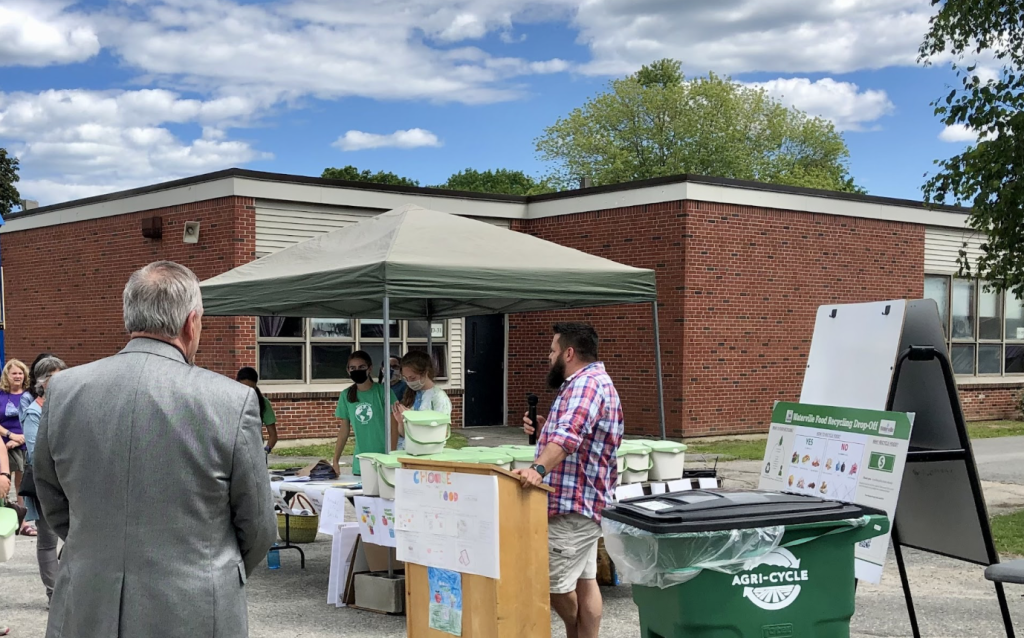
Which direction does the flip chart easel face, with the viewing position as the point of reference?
facing the viewer and to the left of the viewer

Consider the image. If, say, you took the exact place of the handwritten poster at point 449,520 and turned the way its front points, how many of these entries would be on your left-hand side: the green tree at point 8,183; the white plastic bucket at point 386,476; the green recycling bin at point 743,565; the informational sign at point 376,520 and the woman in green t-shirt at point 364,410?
1

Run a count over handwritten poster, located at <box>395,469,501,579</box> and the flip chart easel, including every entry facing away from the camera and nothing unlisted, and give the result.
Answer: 0

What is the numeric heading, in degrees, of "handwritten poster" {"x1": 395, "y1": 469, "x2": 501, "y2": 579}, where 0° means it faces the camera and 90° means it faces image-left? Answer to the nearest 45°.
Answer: approximately 45°

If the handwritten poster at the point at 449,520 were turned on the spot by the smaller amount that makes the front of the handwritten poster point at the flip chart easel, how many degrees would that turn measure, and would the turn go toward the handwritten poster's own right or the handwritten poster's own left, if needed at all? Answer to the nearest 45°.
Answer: approximately 135° to the handwritten poster's own left

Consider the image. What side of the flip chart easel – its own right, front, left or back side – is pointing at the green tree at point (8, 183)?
right

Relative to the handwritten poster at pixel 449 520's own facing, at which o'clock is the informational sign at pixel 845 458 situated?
The informational sign is roughly at 8 o'clock from the handwritten poster.

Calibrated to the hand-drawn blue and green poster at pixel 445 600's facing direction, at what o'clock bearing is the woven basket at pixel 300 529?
The woven basket is roughly at 4 o'clock from the hand-drawn blue and green poster.

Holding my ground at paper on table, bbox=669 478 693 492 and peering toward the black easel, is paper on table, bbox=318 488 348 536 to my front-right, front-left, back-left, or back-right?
back-right

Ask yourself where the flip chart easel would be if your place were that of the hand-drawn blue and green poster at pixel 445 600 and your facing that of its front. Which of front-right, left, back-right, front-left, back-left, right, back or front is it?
back-left

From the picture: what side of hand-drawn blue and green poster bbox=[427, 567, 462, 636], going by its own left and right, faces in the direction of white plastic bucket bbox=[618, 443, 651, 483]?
back

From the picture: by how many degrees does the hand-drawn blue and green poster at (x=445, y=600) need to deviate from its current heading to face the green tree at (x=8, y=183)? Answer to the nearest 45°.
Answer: approximately 90° to its right

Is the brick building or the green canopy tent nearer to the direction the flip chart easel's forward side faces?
the green canopy tent

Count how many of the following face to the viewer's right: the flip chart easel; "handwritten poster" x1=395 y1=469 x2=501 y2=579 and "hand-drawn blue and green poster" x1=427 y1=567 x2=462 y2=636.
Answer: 0
